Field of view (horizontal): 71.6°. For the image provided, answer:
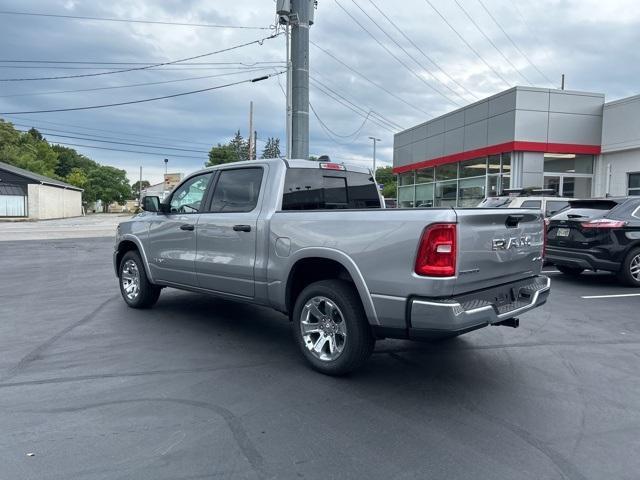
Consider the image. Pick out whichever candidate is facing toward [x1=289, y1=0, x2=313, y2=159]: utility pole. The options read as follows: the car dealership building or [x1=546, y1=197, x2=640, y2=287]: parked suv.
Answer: the car dealership building

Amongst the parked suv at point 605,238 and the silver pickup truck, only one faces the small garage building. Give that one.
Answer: the silver pickup truck

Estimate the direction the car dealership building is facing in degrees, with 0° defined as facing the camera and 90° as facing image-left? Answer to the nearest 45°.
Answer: approximately 45°

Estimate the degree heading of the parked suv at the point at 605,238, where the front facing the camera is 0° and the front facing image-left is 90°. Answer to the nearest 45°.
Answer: approximately 225°

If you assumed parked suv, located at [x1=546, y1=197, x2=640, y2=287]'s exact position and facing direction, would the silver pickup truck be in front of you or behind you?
behind

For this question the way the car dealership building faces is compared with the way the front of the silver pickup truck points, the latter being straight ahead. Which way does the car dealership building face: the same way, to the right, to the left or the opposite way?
to the left

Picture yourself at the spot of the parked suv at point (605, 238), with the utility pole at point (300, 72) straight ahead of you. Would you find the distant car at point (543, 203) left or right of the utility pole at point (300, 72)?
right

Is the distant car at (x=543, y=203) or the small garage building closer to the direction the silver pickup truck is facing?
the small garage building

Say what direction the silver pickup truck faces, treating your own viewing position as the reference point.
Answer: facing away from the viewer and to the left of the viewer

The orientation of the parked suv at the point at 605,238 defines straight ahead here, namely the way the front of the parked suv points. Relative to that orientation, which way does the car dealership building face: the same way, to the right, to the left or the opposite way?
the opposite way

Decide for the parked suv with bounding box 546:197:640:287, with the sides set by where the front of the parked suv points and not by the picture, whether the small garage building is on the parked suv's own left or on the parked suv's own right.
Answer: on the parked suv's own left
